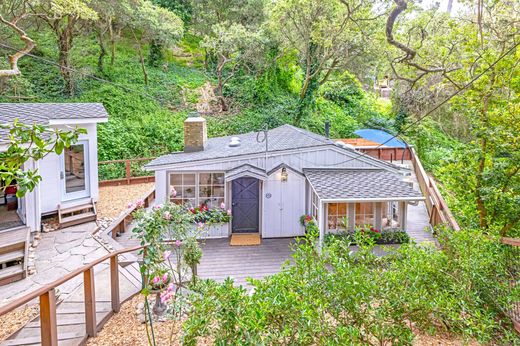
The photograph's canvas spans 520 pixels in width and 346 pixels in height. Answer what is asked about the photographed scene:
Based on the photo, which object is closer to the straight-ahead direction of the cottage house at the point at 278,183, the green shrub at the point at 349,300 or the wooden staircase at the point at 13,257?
the green shrub

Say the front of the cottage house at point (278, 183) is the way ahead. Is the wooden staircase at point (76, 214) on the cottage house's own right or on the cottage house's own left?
on the cottage house's own right

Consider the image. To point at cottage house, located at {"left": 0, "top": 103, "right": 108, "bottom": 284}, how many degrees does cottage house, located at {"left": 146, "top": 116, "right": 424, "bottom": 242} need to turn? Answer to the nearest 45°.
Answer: approximately 90° to its right

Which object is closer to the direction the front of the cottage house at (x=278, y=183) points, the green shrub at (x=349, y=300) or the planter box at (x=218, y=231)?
the green shrub

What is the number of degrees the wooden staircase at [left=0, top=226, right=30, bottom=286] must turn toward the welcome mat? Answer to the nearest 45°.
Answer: approximately 45° to its left

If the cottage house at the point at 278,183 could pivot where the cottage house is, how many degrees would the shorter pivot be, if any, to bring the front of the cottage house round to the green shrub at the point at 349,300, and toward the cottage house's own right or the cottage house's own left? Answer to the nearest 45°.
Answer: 0° — it already faces it

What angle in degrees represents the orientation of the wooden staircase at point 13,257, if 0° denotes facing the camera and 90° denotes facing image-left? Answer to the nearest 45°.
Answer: approximately 315°

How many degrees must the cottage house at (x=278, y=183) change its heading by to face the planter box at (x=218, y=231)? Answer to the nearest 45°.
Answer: approximately 90° to its right

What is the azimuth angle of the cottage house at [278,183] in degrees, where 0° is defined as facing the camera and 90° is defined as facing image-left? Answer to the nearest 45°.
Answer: approximately 0°
